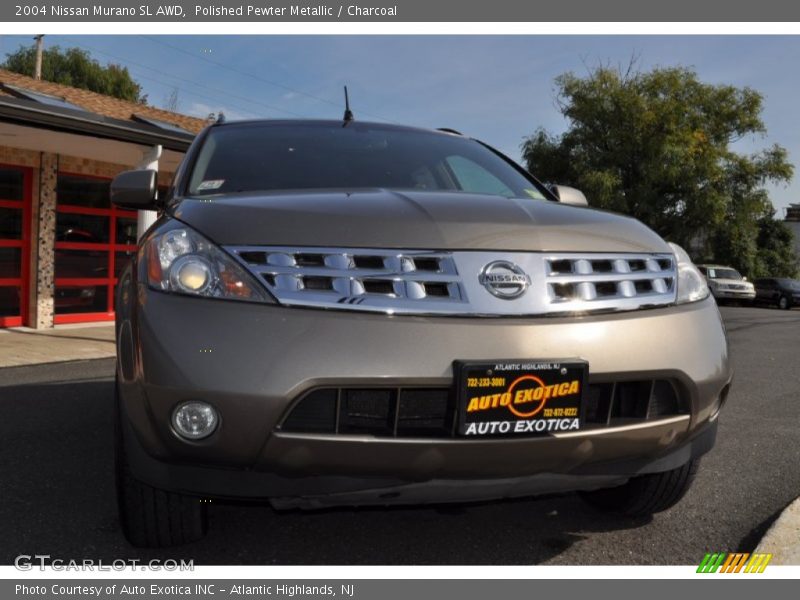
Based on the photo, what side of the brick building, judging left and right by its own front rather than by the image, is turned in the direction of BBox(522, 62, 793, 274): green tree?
left

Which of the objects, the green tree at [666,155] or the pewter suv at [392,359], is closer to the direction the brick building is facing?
the pewter suv

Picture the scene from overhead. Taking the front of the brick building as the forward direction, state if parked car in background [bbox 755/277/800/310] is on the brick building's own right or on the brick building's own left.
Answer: on the brick building's own left

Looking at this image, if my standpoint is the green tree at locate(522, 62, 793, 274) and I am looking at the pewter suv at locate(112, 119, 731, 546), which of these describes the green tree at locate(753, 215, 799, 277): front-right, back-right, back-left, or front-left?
back-left

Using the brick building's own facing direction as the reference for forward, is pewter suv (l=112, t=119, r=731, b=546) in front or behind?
in front

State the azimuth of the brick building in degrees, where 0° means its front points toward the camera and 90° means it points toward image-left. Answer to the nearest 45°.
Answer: approximately 315°
